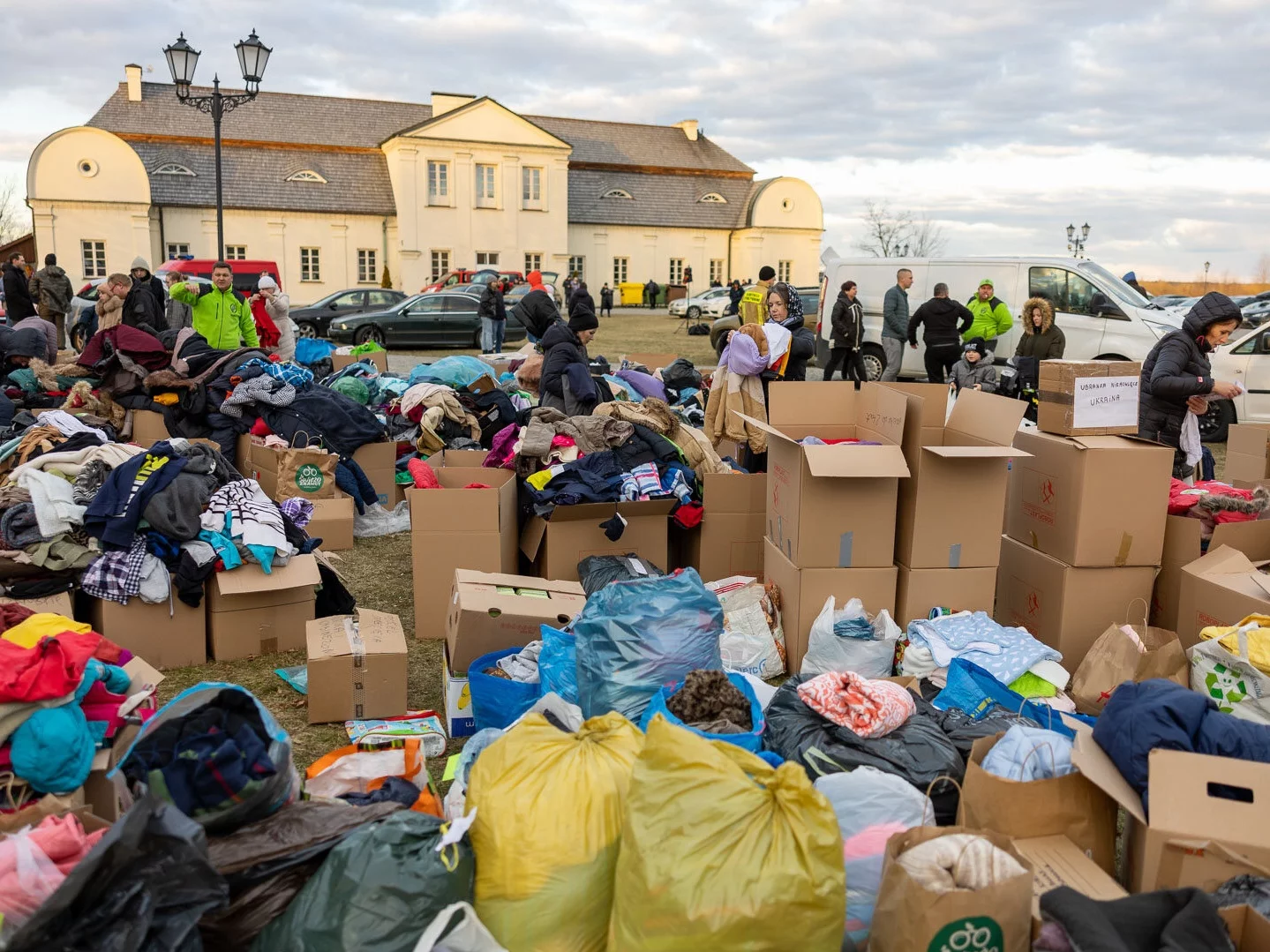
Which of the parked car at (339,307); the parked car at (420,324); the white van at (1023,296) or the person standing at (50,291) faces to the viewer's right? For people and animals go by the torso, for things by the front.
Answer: the white van

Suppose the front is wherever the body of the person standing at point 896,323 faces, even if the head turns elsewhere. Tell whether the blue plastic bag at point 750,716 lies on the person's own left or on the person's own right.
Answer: on the person's own right

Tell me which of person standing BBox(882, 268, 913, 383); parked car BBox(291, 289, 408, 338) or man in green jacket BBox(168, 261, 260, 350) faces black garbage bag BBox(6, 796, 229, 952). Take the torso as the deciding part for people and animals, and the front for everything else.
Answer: the man in green jacket

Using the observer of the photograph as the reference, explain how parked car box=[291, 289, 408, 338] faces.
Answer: facing to the left of the viewer

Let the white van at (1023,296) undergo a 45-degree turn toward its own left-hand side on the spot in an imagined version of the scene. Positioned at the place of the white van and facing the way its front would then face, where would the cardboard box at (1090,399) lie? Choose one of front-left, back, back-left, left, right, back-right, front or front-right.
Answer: back-right

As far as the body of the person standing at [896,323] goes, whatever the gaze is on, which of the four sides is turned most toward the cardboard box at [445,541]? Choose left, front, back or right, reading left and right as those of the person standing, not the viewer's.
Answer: right

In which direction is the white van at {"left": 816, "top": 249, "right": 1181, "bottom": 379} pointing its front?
to the viewer's right

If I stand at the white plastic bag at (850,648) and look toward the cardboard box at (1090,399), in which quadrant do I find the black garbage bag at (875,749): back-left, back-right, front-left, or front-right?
back-right

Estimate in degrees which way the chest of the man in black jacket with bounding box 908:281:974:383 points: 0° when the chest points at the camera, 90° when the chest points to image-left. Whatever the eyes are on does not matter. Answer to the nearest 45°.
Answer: approximately 180°

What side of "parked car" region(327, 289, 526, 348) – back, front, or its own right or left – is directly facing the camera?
left
